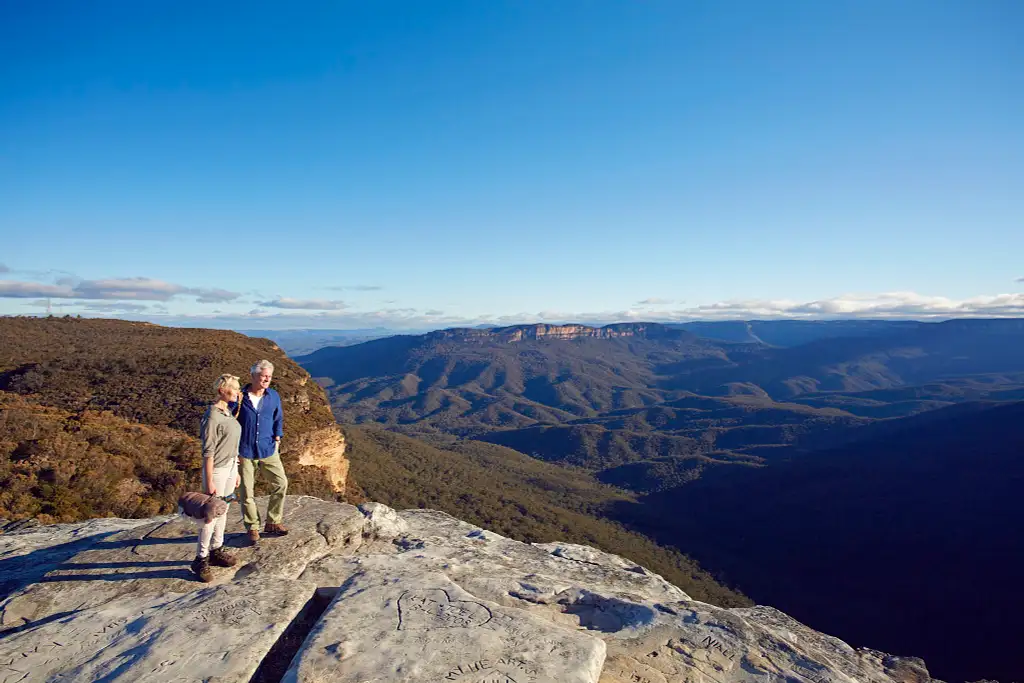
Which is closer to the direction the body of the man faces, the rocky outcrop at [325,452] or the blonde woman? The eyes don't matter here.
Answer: the blonde woman

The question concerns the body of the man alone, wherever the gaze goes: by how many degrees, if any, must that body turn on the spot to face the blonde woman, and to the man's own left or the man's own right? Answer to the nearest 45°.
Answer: approximately 45° to the man's own right

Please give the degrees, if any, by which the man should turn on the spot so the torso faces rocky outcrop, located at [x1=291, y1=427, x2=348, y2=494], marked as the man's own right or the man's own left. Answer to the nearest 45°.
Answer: approximately 180°

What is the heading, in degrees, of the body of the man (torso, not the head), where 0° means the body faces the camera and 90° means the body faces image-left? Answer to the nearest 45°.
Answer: approximately 0°

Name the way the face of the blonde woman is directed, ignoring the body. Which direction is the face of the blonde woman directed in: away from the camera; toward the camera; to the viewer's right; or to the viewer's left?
to the viewer's right
